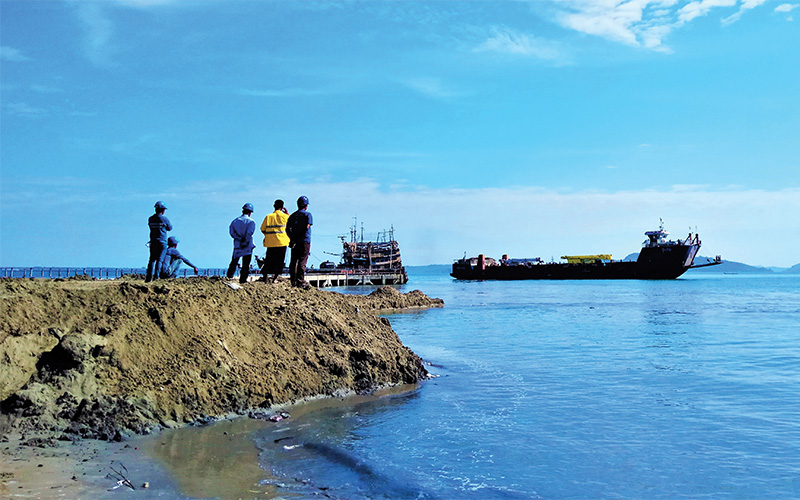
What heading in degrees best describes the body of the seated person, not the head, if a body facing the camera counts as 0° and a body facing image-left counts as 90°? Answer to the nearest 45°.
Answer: approximately 270°

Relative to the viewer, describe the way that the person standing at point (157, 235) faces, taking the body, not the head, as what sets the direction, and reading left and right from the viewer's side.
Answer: facing away from the viewer and to the right of the viewer

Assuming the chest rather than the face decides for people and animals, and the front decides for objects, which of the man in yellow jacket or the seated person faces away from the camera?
the man in yellow jacket

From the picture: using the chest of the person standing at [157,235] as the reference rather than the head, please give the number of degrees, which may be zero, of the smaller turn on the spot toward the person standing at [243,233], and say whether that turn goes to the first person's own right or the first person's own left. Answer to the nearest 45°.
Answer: approximately 90° to the first person's own right

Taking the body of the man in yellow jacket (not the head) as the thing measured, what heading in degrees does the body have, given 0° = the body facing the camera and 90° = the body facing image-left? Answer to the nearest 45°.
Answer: approximately 180°
